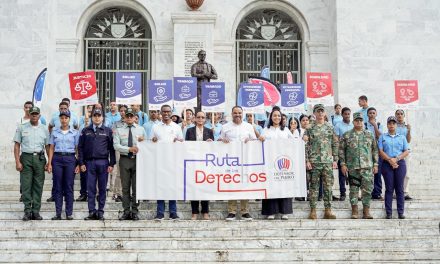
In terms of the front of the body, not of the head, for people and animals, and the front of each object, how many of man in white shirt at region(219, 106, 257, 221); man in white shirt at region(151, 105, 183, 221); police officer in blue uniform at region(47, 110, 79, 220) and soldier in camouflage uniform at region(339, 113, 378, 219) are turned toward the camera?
4

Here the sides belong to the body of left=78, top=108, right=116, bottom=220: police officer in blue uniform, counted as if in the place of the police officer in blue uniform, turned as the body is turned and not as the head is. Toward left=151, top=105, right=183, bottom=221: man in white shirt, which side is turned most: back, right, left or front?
left

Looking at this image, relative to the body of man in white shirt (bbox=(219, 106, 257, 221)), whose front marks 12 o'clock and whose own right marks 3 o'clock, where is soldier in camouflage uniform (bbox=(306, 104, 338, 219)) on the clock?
The soldier in camouflage uniform is roughly at 9 o'clock from the man in white shirt.

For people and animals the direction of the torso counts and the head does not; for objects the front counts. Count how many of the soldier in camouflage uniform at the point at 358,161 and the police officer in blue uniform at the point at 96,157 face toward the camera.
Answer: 2

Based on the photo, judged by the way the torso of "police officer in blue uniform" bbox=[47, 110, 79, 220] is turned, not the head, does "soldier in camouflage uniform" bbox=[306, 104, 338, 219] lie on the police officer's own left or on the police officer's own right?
on the police officer's own left

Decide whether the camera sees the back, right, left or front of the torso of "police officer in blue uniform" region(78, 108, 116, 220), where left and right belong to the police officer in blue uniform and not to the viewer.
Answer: front

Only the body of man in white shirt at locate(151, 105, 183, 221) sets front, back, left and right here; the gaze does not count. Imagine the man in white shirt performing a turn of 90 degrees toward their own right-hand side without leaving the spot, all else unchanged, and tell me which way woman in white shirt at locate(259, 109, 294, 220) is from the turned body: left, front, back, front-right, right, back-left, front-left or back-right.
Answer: back

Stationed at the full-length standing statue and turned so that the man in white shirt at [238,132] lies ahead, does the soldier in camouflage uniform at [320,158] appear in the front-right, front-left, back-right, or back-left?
front-left

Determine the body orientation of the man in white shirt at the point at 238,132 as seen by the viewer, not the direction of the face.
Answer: toward the camera

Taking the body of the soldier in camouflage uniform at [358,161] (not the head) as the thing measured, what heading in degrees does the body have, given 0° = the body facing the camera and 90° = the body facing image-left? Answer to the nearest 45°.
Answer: approximately 0°

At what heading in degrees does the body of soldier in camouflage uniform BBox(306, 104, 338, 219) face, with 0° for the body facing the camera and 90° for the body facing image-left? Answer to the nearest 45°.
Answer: approximately 0°

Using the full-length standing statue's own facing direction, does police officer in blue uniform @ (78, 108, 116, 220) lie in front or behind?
in front

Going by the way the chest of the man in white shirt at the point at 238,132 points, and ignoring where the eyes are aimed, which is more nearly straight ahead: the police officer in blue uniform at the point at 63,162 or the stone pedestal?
the police officer in blue uniform

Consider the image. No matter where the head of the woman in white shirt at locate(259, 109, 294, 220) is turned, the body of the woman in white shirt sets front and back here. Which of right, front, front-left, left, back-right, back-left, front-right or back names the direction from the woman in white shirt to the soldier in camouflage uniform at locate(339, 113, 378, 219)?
left

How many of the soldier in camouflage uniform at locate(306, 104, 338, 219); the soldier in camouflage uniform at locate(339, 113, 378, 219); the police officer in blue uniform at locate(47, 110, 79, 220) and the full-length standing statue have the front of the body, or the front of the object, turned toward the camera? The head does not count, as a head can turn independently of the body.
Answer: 4

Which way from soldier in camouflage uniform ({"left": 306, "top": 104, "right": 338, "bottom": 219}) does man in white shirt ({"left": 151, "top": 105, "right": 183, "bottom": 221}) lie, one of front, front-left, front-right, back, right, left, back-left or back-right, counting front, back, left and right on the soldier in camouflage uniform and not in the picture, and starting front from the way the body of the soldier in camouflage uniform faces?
right
